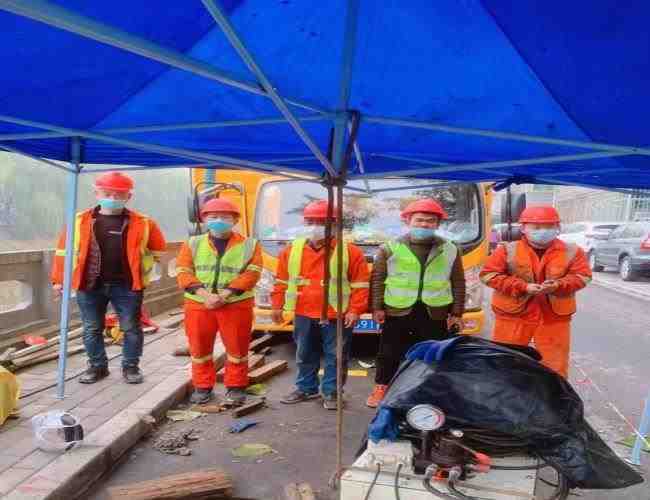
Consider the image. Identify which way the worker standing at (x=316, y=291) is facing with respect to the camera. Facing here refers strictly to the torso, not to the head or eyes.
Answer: toward the camera

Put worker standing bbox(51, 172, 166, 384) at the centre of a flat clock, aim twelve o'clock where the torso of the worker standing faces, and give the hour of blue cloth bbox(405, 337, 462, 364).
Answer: The blue cloth is roughly at 11 o'clock from the worker standing.

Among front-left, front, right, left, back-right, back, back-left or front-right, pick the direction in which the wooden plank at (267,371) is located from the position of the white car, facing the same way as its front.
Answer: front-left

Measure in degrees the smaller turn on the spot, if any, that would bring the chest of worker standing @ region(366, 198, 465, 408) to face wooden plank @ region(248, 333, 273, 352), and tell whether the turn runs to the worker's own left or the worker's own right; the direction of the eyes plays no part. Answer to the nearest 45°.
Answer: approximately 135° to the worker's own right

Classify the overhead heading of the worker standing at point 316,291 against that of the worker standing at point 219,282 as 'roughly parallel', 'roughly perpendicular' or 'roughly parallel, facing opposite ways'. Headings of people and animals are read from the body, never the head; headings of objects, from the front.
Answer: roughly parallel

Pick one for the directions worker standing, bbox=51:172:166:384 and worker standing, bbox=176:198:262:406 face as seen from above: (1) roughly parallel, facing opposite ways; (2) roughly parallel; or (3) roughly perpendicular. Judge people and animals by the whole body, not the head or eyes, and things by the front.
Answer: roughly parallel

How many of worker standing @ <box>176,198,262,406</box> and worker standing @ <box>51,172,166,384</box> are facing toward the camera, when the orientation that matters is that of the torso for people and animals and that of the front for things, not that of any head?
2

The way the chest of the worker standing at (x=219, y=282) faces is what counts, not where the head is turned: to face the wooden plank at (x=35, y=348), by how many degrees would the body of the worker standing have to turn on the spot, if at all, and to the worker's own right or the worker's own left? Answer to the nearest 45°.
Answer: approximately 135° to the worker's own right

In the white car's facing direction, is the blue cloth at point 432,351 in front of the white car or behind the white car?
in front

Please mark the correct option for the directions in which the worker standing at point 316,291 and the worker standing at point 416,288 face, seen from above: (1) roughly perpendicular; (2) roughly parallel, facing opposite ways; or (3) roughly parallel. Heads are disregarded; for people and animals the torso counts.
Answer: roughly parallel

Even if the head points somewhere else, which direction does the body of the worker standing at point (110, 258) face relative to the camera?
toward the camera

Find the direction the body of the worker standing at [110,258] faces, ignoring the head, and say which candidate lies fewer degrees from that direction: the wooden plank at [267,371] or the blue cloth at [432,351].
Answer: the blue cloth

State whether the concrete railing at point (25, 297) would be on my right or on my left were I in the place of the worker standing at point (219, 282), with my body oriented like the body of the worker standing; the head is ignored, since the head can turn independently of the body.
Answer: on my right
